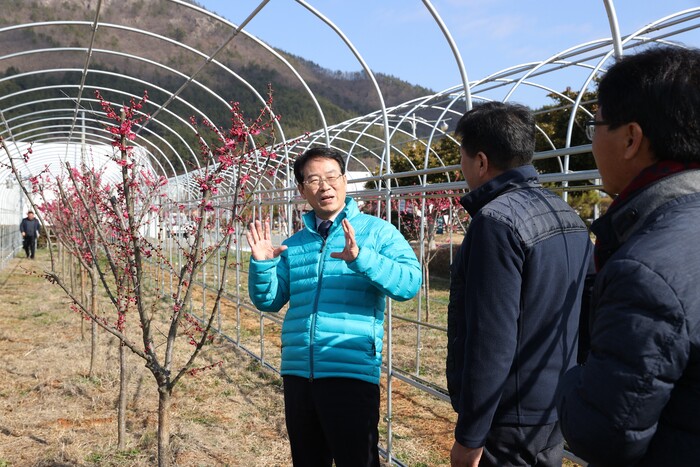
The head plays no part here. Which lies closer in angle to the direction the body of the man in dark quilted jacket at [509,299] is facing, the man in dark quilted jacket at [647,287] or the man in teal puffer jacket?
the man in teal puffer jacket

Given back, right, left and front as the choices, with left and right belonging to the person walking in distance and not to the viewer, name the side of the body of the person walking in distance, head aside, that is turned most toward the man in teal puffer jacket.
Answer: front

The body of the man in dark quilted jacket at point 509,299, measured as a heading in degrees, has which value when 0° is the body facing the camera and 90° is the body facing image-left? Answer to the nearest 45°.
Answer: approximately 135°

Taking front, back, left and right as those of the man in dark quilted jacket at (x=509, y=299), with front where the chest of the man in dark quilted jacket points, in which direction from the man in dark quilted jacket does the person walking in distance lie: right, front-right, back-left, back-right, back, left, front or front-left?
front

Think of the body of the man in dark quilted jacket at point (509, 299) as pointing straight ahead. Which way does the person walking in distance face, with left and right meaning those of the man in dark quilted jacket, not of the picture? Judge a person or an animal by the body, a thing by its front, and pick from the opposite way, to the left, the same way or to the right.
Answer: the opposite way

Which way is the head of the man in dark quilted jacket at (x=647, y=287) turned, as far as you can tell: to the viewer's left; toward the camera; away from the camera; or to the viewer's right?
to the viewer's left

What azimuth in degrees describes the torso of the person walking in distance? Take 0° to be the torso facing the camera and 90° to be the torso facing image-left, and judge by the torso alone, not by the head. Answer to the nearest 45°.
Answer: approximately 0°

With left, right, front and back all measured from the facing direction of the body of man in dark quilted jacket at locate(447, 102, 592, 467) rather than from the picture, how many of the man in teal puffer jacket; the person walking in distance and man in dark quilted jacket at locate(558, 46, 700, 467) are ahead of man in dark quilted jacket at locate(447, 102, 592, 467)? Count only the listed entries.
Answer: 2

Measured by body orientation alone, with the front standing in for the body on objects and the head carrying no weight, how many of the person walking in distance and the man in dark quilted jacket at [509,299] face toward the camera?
1

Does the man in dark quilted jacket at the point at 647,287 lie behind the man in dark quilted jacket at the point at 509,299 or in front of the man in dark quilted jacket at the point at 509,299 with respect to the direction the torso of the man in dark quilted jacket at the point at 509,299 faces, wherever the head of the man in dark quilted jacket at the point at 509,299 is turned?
behind

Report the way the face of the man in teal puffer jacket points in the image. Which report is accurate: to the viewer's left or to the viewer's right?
to the viewer's right

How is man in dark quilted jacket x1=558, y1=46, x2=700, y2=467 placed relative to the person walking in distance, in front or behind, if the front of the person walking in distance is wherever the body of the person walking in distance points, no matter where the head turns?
in front

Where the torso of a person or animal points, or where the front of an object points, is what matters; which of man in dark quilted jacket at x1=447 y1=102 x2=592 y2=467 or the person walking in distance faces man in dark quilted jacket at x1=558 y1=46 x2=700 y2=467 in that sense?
the person walking in distance

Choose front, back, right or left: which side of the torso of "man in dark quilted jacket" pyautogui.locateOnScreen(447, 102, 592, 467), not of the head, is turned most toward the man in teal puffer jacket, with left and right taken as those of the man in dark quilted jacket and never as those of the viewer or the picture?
front

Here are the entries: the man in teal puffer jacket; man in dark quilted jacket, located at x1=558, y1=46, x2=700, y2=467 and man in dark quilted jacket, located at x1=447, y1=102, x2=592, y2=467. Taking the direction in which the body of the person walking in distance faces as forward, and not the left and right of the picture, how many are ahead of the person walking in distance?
3
